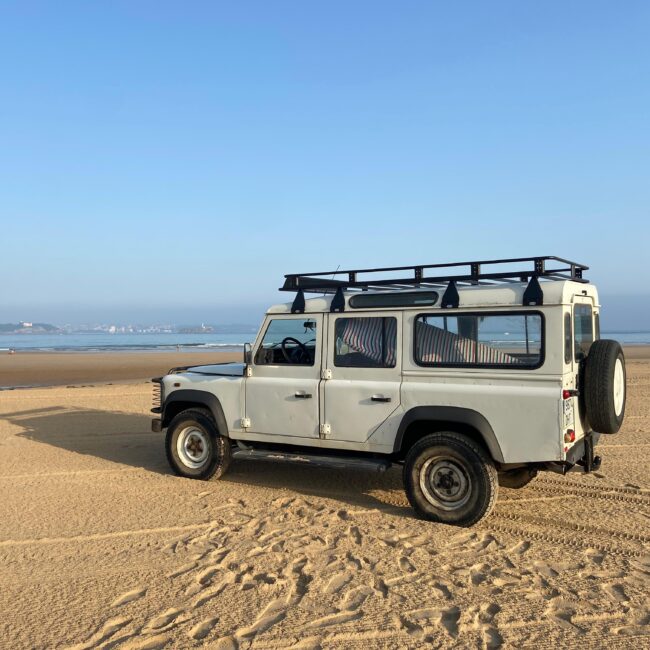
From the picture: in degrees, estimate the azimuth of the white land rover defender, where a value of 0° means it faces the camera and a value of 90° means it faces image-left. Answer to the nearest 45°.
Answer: approximately 135°
